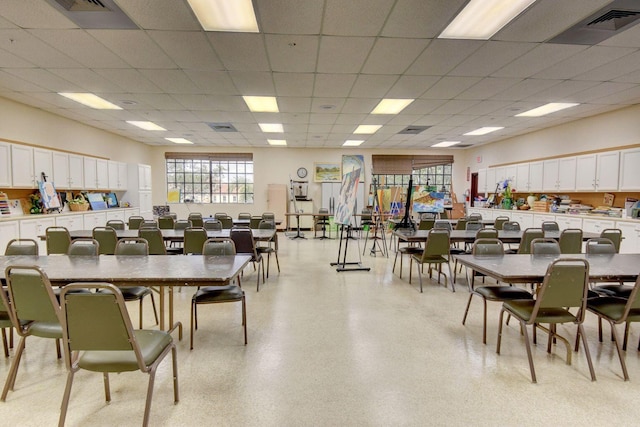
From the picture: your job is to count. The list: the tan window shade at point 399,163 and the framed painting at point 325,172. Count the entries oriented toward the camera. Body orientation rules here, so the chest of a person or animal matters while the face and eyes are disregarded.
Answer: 2

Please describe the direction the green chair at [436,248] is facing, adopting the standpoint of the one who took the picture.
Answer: facing away from the viewer and to the left of the viewer

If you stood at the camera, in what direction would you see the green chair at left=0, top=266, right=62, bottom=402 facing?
facing away from the viewer and to the right of the viewer

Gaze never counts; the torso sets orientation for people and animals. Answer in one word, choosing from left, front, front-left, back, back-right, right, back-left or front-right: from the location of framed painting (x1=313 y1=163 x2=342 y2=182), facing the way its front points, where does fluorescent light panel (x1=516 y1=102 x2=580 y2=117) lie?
front-left

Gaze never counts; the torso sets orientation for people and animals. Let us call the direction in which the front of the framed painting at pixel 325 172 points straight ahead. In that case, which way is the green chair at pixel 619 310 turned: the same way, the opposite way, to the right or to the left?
the opposite way

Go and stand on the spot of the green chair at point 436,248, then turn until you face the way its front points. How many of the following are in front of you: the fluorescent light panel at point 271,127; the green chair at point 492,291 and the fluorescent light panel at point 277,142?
2

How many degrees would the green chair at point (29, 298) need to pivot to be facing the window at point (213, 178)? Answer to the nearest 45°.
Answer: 0° — it already faces it

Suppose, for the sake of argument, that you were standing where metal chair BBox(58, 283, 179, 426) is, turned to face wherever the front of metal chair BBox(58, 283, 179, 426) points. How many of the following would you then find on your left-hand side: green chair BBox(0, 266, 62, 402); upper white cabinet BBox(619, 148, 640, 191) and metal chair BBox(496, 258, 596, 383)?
1

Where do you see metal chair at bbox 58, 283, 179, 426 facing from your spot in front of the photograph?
facing away from the viewer and to the right of the viewer

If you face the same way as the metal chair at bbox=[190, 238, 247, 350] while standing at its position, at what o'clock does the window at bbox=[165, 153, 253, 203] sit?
The window is roughly at 6 o'clock from the metal chair.

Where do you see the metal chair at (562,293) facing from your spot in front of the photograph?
facing away from the viewer and to the left of the viewer

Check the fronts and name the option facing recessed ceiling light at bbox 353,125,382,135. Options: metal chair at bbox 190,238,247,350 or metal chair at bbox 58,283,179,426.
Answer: metal chair at bbox 58,283,179,426
